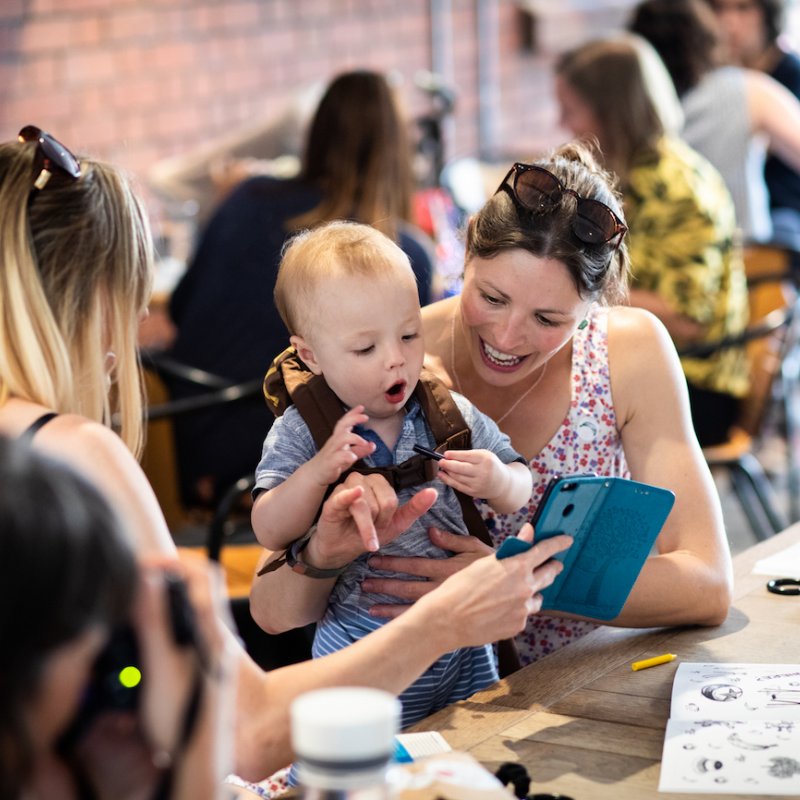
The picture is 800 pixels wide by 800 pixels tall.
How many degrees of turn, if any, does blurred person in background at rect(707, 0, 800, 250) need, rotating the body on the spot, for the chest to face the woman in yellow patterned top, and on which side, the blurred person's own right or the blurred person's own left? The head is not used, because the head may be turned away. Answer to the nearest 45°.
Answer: approximately 45° to the blurred person's own left

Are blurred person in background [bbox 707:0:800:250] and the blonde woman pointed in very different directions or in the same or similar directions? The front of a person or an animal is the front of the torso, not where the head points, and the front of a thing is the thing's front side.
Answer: very different directions

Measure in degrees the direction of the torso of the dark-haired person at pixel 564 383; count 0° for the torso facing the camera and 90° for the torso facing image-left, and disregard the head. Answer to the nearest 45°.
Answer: approximately 45°

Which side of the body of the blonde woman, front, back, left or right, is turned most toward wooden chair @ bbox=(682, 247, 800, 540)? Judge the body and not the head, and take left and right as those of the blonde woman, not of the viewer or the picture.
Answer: front

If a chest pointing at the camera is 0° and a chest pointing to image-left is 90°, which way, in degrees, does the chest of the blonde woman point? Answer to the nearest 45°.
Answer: approximately 225°

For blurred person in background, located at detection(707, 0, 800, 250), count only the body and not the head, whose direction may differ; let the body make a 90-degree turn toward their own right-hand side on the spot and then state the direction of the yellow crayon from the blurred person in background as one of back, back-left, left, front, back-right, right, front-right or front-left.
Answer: back-left

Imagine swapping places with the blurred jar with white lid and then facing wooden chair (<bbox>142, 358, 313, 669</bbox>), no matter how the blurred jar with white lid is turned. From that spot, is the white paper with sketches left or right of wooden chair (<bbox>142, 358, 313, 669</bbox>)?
right

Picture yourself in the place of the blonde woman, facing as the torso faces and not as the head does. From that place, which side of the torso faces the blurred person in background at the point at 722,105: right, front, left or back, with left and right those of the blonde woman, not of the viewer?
front

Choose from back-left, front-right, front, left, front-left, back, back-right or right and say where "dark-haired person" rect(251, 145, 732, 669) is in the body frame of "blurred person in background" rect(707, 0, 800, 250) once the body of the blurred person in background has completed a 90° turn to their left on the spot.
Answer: front-right

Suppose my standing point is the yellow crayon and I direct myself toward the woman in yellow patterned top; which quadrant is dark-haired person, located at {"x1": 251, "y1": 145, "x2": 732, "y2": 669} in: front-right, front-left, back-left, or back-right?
front-left

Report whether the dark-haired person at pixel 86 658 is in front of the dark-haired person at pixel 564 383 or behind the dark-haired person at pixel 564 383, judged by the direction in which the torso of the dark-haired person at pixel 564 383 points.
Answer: in front

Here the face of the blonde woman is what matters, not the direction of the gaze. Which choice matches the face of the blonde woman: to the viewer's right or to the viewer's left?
to the viewer's right

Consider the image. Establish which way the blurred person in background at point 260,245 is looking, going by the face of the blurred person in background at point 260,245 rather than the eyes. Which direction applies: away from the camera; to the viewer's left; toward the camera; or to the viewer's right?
away from the camera
